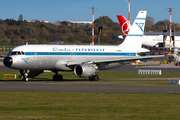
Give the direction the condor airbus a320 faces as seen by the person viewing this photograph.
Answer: facing the viewer and to the left of the viewer
